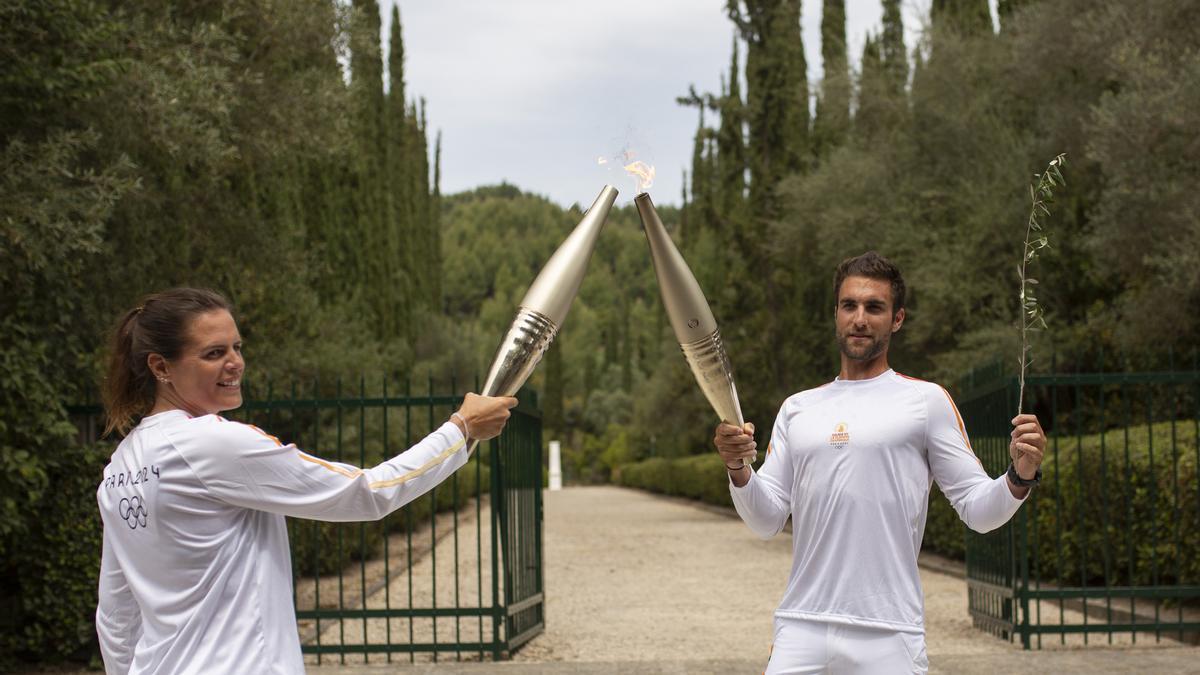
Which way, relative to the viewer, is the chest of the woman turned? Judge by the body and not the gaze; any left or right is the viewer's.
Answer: facing away from the viewer and to the right of the viewer

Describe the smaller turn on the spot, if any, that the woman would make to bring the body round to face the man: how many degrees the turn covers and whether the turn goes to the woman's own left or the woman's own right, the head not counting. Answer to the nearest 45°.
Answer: approximately 45° to the woman's own right

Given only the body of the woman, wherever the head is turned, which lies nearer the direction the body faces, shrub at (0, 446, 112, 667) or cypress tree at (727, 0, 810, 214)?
the cypress tree

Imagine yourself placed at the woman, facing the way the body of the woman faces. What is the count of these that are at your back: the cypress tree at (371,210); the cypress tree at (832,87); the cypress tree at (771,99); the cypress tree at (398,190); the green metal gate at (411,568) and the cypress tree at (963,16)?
0

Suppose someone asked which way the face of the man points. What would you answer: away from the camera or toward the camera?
toward the camera

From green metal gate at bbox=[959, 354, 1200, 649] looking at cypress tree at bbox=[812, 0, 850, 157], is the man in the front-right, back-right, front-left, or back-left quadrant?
back-left

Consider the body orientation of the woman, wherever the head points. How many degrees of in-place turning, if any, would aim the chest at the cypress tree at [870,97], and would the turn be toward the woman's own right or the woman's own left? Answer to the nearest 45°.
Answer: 0° — they already face it

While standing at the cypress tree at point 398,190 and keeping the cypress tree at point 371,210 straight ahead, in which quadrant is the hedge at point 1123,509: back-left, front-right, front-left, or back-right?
front-left

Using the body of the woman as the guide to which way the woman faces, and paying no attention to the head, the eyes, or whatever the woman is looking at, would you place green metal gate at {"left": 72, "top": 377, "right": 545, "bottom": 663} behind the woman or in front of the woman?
in front

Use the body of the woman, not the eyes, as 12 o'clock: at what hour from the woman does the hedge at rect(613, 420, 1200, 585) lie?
The hedge is roughly at 12 o'clock from the woman.

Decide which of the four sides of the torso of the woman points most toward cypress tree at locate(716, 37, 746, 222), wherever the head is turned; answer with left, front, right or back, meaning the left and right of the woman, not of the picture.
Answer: front

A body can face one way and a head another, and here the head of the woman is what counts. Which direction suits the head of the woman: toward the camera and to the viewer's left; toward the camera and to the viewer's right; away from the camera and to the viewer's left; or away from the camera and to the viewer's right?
toward the camera and to the viewer's right

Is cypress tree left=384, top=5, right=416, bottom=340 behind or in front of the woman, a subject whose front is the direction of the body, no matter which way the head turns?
in front
